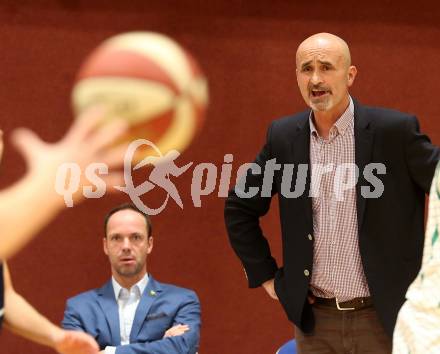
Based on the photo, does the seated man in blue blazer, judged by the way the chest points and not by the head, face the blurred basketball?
yes

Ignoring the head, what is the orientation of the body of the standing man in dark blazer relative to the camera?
toward the camera

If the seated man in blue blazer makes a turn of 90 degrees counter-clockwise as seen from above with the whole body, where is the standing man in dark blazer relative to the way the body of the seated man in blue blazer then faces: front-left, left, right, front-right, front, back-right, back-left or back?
front-right

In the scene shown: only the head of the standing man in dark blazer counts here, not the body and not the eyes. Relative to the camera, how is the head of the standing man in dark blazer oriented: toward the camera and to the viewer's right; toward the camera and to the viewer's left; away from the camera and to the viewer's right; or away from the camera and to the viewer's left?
toward the camera and to the viewer's left

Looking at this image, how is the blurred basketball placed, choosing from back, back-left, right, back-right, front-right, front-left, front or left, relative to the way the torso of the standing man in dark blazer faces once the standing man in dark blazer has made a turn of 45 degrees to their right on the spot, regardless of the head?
front
